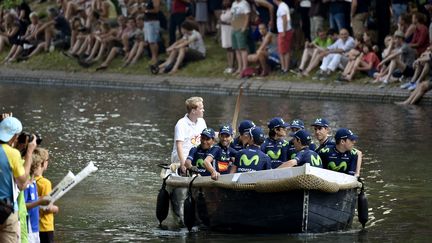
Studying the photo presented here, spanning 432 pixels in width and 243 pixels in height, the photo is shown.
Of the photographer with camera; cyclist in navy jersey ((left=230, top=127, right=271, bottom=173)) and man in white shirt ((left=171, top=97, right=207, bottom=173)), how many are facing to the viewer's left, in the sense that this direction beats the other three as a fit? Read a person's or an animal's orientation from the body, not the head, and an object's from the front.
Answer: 0

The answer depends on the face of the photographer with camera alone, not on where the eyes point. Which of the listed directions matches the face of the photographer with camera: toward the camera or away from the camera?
away from the camera

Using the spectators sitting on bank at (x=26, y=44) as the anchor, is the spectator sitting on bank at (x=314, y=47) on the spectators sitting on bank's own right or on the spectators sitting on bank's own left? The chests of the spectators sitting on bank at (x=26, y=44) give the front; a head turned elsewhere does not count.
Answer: on the spectators sitting on bank's own left

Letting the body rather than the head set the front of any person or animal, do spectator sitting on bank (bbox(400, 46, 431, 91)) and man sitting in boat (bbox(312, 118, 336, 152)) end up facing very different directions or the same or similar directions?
same or similar directions

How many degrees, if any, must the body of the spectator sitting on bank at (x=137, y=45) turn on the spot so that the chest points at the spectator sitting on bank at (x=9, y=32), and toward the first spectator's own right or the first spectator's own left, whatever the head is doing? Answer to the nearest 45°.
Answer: approximately 90° to the first spectator's own right

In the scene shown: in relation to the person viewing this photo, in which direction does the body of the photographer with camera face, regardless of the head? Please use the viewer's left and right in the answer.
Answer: facing away from the viewer and to the right of the viewer

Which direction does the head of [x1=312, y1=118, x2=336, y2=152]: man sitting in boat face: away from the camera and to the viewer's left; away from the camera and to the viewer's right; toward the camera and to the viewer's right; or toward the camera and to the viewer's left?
toward the camera and to the viewer's left

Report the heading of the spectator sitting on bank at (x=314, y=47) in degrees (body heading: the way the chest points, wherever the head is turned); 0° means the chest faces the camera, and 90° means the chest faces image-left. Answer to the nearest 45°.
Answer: approximately 45°

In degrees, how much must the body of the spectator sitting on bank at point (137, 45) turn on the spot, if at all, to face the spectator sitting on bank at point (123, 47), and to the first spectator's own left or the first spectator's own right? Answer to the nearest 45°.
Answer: approximately 90° to the first spectator's own right
